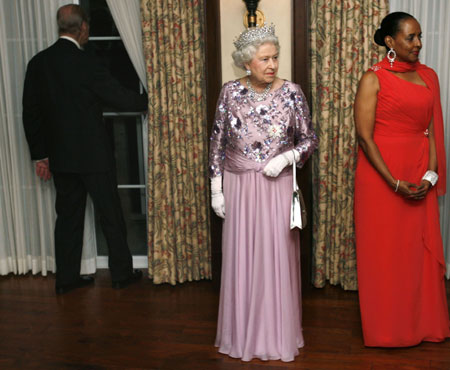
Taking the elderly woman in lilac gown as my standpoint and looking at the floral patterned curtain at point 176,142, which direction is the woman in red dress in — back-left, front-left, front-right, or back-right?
back-right

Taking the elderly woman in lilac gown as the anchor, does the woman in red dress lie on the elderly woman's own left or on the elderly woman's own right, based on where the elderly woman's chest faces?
on the elderly woman's own left

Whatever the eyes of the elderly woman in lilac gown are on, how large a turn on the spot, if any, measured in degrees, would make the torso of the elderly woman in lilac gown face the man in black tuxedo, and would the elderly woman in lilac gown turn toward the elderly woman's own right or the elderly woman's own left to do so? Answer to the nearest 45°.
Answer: approximately 135° to the elderly woman's own right

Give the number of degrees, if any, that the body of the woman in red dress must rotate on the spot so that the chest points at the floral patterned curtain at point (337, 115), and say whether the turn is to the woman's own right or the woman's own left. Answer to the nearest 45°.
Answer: approximately 180°

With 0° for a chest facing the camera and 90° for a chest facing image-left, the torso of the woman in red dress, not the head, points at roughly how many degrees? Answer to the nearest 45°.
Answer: approximately 315°

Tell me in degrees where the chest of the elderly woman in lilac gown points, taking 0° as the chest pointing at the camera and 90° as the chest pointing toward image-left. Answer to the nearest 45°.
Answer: approximately 0°

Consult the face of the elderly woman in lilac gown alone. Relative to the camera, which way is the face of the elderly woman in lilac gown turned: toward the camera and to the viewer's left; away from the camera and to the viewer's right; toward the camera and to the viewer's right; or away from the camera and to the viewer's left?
toward the camera and to the viewer's right

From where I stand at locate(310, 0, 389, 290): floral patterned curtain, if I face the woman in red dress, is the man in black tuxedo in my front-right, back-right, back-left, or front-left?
back-right

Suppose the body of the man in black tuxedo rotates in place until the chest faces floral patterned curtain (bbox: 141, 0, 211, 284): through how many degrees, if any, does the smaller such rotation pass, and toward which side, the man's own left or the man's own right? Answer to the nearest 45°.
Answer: approximately 45° to the man's own right

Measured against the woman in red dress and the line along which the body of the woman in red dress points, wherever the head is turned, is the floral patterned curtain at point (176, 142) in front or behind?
behind

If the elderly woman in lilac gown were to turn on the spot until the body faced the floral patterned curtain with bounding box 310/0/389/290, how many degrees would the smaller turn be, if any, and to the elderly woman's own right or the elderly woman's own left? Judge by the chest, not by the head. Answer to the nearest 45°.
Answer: approximately 135° to the elderly woman's own left

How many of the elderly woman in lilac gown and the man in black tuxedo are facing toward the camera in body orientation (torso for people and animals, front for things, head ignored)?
1

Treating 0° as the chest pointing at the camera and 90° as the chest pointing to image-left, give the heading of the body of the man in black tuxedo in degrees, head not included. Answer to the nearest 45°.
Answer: approximately 225°

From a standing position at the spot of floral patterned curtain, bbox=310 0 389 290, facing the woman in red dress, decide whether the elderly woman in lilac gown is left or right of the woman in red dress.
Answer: right

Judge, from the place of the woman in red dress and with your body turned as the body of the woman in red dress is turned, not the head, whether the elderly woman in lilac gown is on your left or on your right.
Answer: on your right
